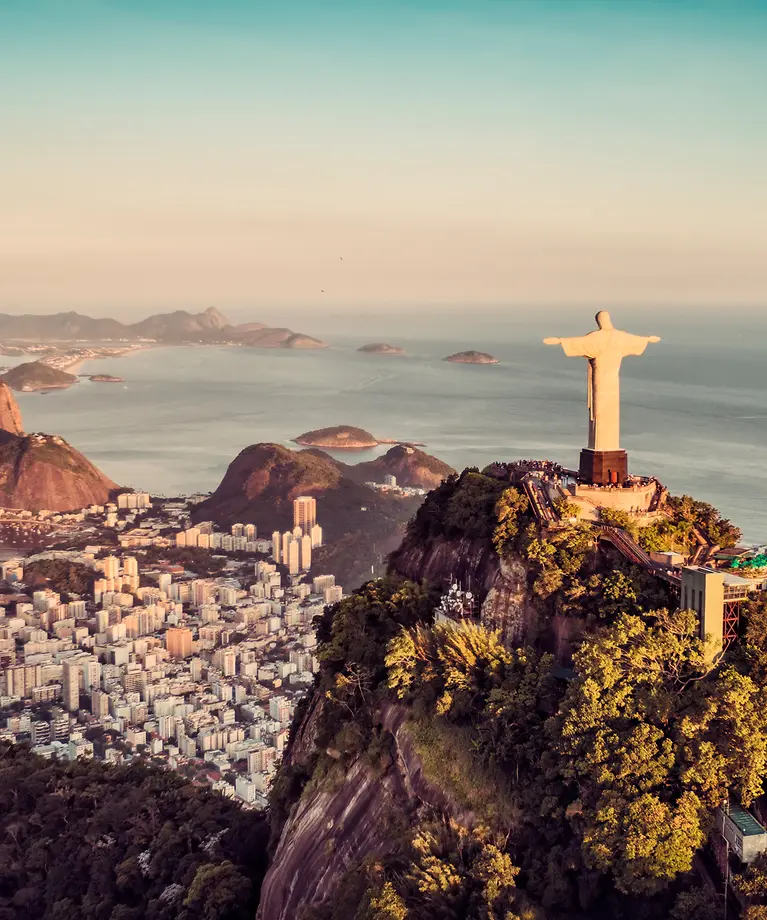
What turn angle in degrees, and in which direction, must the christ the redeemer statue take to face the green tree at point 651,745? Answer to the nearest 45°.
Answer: approximately 135° to its left

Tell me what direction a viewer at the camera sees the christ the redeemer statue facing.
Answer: facing away from the viewer and to the left of the viewer
